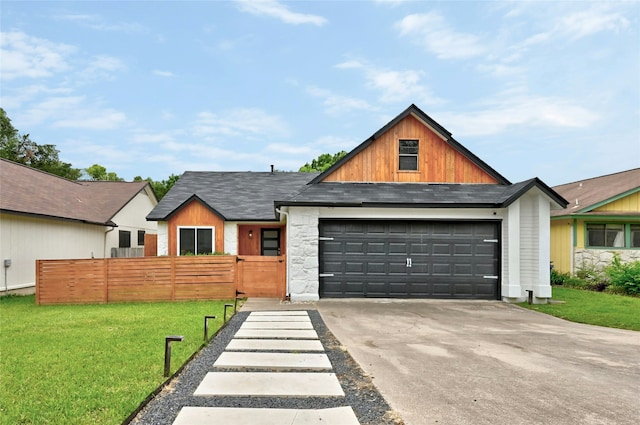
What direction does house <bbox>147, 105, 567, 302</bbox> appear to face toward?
toward the camera

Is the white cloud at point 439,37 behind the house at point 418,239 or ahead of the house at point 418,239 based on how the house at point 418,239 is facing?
behind

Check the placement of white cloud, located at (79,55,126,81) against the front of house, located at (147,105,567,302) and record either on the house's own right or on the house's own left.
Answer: on the house's own right

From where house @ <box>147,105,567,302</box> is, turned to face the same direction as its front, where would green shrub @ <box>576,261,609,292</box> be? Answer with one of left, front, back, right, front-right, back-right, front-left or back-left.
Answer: back-left

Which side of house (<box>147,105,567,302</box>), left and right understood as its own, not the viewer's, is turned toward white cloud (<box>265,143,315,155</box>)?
back

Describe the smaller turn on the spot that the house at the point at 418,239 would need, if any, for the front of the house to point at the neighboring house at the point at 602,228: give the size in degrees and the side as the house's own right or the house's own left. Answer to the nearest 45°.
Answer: approximately 135° to the house's own left

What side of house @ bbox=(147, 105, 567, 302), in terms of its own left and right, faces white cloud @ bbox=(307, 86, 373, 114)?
back

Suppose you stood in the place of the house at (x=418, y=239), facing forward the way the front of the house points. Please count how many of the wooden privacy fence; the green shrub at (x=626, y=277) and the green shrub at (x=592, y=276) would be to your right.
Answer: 1
